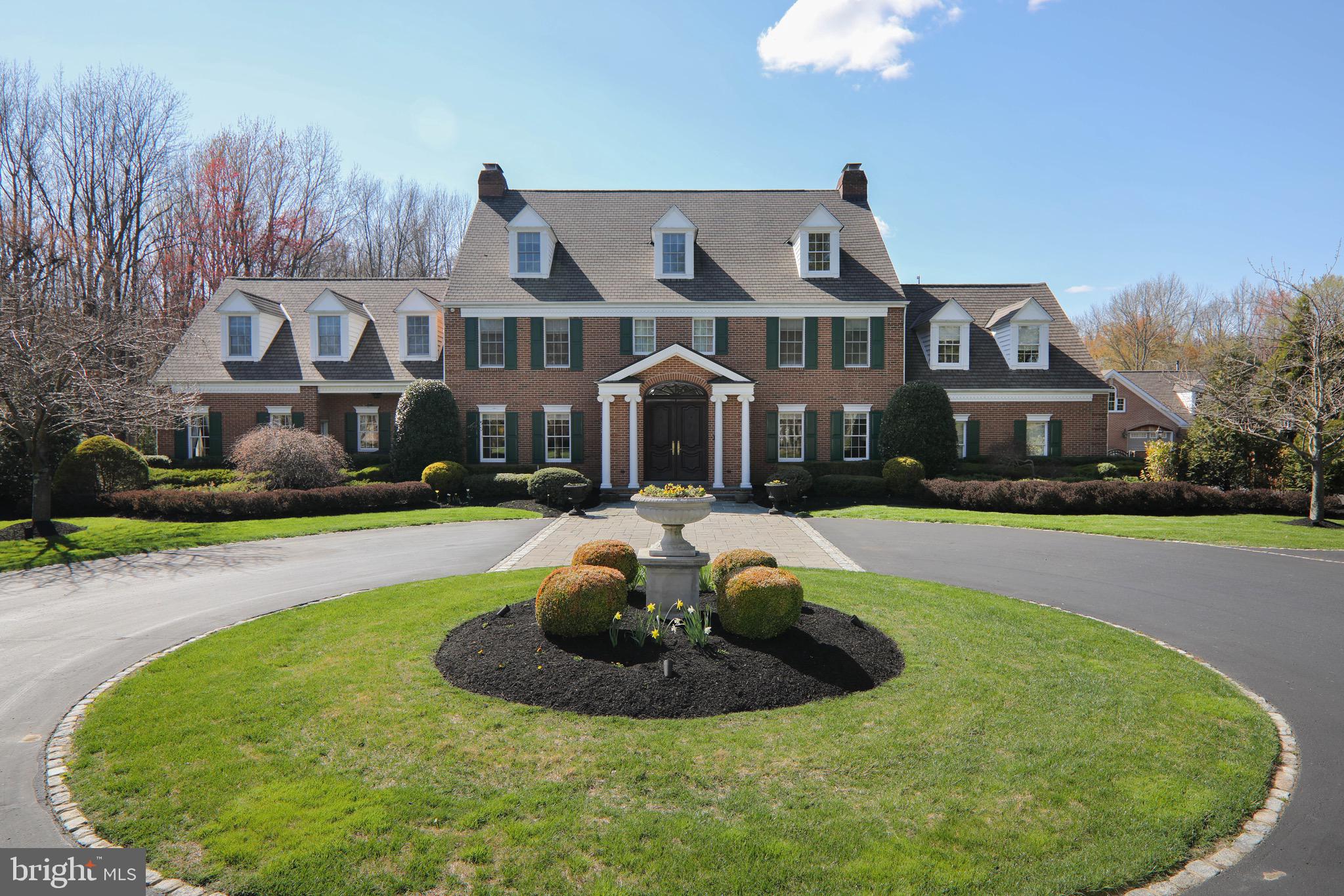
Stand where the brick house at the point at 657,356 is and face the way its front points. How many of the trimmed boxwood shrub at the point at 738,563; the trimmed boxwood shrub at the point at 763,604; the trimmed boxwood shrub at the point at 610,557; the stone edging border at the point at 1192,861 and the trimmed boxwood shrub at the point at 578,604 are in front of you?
5

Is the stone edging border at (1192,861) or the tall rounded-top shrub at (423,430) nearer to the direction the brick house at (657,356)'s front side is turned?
the stone edging border

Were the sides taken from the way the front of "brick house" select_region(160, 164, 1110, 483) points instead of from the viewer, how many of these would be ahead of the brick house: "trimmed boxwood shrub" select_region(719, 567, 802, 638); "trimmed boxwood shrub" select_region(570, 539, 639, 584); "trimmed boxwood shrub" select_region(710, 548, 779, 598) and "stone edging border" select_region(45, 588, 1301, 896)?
4

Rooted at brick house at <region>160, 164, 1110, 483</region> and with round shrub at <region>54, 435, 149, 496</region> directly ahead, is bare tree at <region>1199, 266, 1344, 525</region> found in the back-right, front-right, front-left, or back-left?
back-left

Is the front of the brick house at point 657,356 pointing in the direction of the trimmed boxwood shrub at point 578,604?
yes

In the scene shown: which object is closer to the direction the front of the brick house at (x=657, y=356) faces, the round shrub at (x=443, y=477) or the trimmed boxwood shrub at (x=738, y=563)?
the trimmed boxwood shrub

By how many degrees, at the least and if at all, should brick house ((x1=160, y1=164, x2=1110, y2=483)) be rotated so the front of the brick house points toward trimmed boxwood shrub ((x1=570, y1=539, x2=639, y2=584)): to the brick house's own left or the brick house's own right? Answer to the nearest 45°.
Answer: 0° — it already faces it

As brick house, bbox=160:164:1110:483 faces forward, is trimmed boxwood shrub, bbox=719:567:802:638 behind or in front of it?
in front

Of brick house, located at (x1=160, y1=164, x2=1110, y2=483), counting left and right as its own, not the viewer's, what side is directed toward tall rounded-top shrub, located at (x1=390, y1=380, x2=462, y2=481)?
right

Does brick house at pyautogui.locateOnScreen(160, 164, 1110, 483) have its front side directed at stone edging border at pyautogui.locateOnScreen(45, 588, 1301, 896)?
yes

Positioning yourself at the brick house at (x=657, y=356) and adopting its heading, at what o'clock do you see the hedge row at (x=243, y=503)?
The hedge row is roughly at 2 o'clock from the brick house.

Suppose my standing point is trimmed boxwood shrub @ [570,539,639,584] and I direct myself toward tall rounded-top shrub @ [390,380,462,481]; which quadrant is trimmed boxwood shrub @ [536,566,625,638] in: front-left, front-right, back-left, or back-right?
back-left

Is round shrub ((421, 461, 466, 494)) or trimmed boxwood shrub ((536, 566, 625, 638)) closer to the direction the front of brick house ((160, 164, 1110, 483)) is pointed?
the trimmed boxwood shrub

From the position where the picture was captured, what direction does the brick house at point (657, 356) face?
facing the viewer

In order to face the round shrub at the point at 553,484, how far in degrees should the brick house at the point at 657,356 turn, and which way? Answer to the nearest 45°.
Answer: approximately 45° to its right
